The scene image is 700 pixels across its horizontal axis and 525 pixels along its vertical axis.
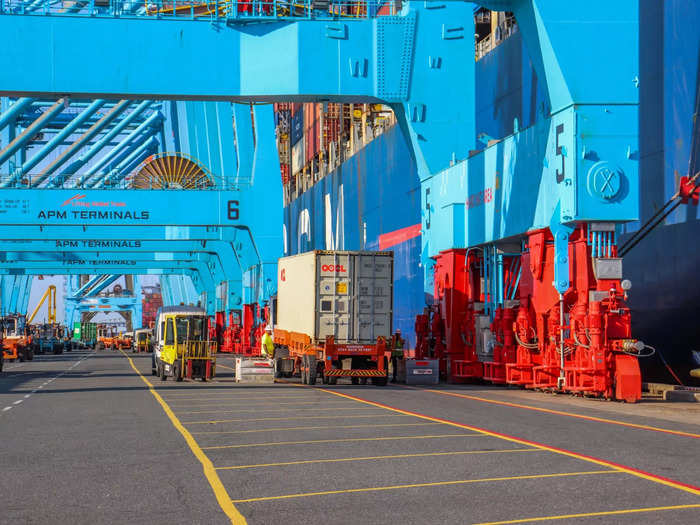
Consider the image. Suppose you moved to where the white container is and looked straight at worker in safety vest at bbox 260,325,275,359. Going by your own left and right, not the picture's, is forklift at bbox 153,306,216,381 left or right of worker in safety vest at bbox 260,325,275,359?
left

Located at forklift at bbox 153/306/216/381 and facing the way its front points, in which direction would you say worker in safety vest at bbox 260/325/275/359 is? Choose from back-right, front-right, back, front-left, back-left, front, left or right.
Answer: left

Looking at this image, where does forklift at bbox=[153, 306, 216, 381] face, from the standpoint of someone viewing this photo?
facing the viewer and to the right of the viewer
